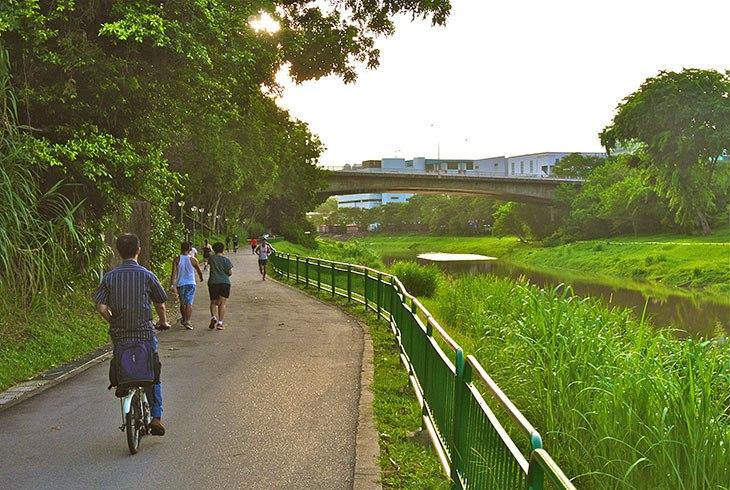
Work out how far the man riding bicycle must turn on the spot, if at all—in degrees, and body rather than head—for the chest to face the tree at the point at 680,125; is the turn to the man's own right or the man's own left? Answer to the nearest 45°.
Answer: approximately 45° to the man's own right

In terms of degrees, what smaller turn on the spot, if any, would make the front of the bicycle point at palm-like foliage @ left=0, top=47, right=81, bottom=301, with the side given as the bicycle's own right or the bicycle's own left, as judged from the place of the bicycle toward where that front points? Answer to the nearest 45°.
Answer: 0° — it already faces it

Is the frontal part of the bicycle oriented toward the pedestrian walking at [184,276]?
yes

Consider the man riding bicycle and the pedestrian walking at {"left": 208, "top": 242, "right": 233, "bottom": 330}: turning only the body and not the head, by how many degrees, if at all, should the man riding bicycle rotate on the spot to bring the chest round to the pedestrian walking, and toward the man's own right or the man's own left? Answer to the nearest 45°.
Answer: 0° — they already face them

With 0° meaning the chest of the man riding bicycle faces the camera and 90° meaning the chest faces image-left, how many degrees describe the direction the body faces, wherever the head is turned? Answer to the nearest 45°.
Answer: approximately 180°

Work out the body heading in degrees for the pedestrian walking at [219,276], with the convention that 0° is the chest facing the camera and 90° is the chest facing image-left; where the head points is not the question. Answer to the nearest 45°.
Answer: approximately 180°

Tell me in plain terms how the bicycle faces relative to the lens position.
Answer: facing away from the viewer

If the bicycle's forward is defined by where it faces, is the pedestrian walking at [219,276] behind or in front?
in front

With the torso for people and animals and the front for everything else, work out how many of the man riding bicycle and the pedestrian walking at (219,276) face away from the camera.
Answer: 2
